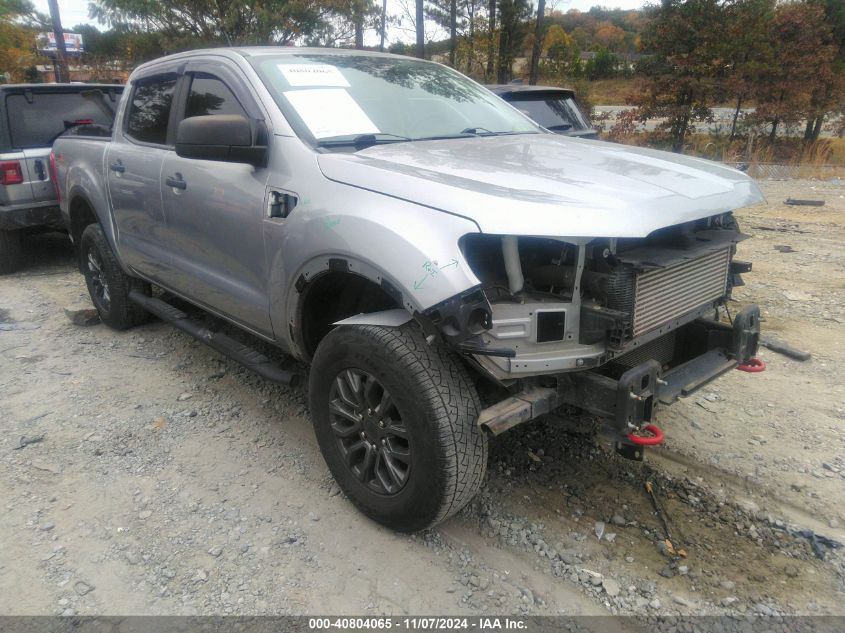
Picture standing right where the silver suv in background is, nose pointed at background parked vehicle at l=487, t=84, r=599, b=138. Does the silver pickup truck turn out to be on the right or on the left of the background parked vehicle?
right

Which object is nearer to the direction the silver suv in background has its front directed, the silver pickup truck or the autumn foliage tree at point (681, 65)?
the autumn foliage tree

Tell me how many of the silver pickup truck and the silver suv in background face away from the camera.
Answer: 1

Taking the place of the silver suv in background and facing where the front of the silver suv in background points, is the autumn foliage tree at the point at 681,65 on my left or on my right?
on my right

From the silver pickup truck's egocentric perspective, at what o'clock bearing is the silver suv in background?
The silver suv in background is roughly at 6 o'clock from the silver pickup truck.

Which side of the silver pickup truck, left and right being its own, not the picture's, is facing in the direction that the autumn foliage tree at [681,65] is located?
left

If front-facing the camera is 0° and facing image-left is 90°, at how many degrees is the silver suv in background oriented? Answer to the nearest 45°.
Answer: approximately 180°

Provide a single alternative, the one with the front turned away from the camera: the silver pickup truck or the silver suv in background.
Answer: the silver suv in background

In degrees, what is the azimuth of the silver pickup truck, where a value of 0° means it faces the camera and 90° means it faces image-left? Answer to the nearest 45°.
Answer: approximately 315°

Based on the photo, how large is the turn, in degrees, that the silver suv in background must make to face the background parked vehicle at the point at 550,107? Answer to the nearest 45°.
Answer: approximately 90° to its right

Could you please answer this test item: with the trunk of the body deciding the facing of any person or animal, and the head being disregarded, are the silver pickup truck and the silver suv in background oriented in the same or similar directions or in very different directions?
very different directions
